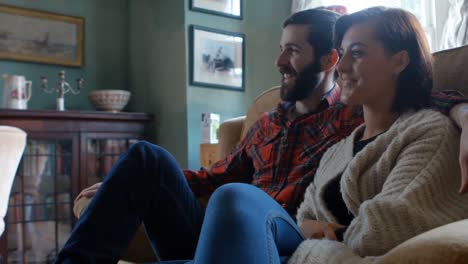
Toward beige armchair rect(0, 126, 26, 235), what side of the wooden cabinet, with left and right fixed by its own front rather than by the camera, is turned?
front

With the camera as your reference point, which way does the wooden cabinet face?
facing the viewer

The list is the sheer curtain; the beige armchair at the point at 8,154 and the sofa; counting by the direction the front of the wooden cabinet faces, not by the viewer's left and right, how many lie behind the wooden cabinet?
0

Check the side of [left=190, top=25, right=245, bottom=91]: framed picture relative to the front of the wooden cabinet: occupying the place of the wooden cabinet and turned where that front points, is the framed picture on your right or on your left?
on your left

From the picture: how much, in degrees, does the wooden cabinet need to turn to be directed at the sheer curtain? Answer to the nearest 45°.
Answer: approximately 45° to its left

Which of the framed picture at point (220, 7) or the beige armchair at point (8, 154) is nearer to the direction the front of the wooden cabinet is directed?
the beige armchair

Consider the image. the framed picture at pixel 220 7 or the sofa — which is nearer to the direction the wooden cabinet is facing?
the sofa
